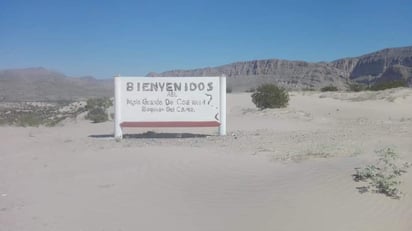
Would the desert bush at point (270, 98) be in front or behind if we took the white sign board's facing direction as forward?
behind

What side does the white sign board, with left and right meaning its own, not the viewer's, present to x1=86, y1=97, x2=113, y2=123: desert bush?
back

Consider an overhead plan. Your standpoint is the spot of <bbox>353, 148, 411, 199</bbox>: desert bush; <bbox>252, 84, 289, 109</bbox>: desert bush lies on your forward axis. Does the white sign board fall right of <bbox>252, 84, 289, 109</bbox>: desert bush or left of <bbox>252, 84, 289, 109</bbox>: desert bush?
left

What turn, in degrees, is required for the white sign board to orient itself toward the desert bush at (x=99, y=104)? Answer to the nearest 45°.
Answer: approximately 180°

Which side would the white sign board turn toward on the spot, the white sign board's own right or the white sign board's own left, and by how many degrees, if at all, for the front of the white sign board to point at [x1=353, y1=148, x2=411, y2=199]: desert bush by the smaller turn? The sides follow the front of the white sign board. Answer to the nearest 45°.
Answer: approximately 45° to the white sign board's own left

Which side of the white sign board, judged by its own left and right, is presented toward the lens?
front

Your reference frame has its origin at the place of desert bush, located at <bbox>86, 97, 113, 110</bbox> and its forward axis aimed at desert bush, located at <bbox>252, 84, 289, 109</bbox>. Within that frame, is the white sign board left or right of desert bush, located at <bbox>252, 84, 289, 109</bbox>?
right

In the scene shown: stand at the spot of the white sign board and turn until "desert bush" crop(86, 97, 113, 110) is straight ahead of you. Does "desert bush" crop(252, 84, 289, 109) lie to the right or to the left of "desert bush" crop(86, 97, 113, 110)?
right
